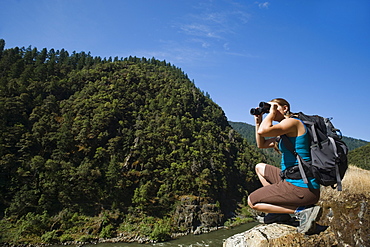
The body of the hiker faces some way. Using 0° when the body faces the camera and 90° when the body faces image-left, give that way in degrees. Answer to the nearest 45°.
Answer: approximately 90°
